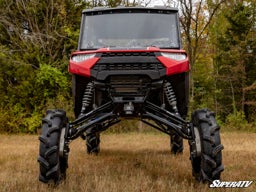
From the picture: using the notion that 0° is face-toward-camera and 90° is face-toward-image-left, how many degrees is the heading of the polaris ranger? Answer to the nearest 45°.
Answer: approximately 0°

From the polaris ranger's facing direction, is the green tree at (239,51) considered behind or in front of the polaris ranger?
behind
